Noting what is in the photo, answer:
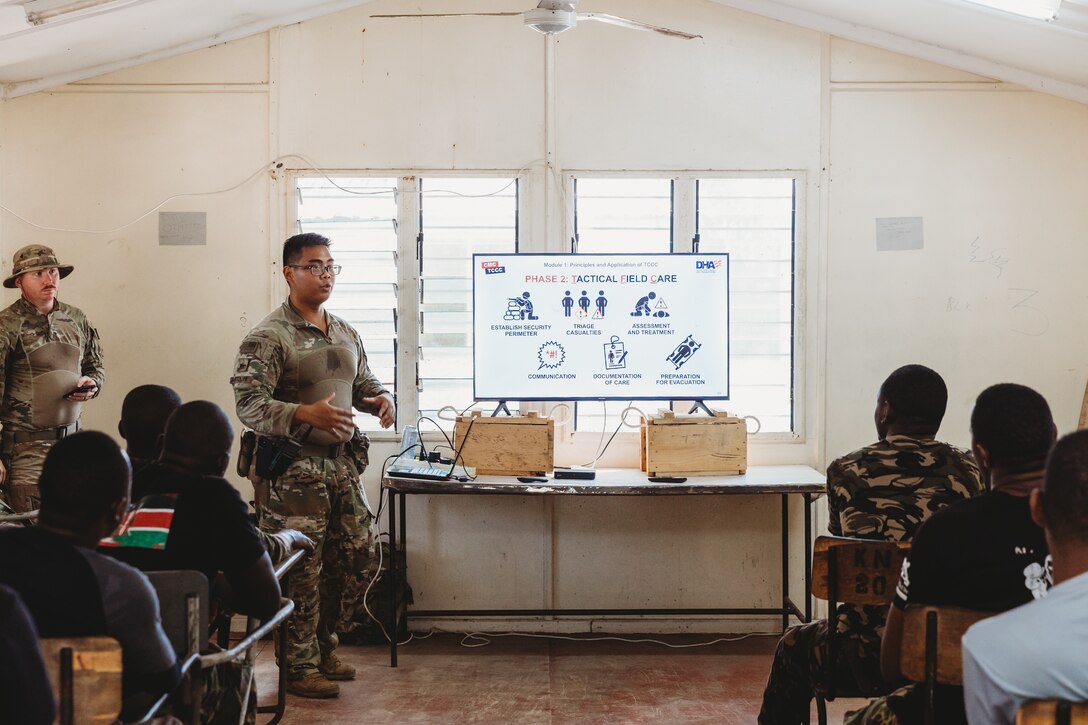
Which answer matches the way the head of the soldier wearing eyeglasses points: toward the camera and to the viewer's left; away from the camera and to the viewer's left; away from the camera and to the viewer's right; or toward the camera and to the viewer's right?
toward the camera and to the viewer's right

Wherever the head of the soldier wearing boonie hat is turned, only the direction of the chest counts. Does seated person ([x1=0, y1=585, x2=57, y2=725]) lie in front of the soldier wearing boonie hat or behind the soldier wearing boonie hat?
in front

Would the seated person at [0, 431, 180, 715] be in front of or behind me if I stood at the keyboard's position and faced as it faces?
in front

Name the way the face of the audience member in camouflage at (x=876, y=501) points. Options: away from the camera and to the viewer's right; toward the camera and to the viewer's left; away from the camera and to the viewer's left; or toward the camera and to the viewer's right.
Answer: away from the camera and to the viewer's left

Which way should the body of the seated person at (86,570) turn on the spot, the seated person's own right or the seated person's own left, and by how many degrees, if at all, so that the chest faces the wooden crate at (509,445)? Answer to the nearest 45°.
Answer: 0° — they already face it

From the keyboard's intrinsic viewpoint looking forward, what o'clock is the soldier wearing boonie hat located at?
The soldier wearing boonie hat is roughly at 3 o'clock from the keyboard.

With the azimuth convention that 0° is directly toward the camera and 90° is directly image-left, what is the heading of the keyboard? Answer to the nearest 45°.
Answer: approximately 0°

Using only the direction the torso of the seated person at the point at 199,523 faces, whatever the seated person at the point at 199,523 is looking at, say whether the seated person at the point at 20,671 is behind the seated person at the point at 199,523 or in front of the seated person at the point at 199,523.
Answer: behind

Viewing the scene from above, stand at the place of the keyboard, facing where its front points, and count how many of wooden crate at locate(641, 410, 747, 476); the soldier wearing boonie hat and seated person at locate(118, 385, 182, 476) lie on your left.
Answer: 1

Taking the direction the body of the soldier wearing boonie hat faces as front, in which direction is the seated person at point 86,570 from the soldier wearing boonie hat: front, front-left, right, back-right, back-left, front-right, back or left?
front-right
